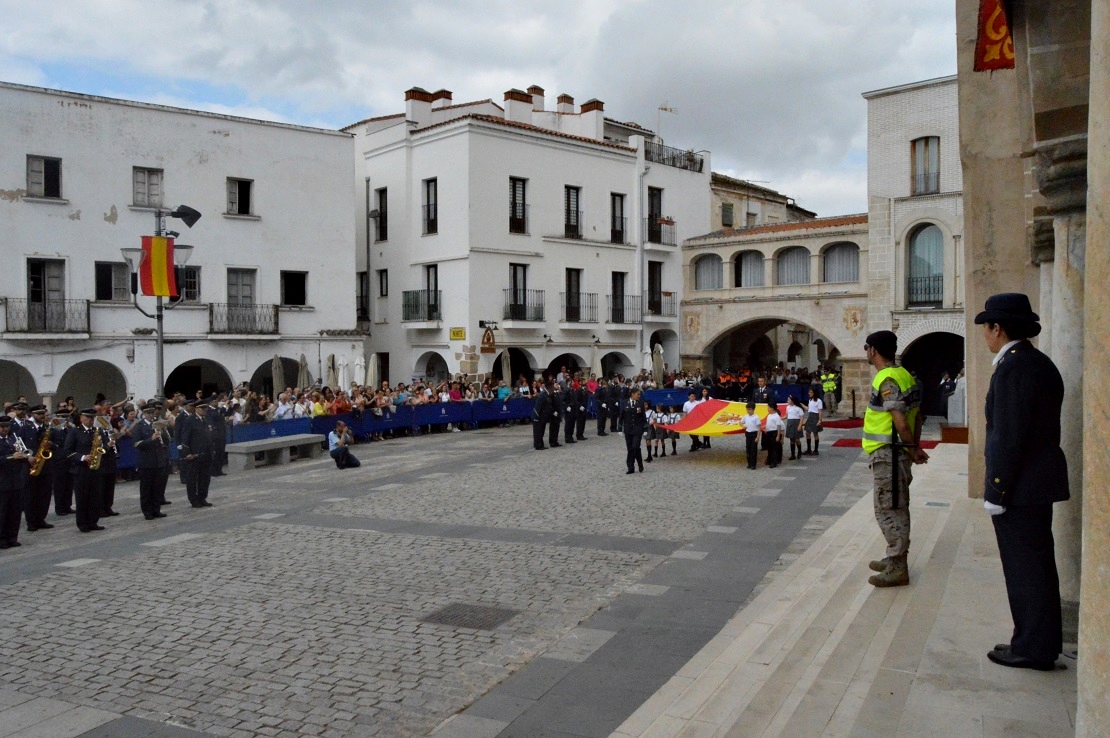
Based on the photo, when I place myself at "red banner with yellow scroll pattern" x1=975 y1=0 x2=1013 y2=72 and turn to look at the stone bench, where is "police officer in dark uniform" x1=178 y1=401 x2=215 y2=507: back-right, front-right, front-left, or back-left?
front-left

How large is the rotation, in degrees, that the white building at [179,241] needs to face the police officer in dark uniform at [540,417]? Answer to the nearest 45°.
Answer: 0° — it already faces them

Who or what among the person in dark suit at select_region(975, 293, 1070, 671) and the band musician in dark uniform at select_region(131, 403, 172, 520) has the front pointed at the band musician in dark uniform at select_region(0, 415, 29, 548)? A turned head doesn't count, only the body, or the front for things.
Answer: the person in dark suit

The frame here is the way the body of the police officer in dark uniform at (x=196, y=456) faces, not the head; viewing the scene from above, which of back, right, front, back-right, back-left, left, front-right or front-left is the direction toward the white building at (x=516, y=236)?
left

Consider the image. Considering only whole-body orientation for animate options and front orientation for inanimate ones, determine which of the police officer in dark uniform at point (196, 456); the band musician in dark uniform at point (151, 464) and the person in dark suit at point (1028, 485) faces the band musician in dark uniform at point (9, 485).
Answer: the person in dark suit

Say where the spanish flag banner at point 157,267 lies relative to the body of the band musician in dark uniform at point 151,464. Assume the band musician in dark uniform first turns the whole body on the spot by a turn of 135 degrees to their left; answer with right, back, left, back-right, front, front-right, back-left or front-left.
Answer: front

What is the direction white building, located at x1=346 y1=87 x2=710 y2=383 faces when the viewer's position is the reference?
facing the viewer and to the right of the viewer

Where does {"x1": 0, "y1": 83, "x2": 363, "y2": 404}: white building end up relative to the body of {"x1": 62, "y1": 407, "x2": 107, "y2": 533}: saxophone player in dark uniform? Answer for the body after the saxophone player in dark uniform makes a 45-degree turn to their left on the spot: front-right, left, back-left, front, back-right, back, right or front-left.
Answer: left

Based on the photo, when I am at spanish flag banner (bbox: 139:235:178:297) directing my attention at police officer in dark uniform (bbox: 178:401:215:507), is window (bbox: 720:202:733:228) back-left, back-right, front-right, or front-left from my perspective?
back-left

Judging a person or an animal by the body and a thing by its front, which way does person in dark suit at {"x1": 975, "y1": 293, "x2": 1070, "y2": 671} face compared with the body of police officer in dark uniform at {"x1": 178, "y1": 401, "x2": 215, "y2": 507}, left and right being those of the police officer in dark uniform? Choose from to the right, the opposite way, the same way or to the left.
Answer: the opposite way

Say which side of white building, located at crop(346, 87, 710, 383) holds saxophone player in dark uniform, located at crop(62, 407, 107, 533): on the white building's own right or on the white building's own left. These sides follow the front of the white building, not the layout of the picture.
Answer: on the white building's own right

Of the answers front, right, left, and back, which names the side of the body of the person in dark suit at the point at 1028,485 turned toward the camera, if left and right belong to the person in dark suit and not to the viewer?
left

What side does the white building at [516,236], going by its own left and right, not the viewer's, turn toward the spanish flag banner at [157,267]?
right

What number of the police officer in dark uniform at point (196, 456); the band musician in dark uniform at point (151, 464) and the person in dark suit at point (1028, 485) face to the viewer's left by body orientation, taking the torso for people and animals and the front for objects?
1

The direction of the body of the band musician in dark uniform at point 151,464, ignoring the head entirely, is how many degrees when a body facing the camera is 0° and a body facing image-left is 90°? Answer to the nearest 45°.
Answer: approximately 315°
